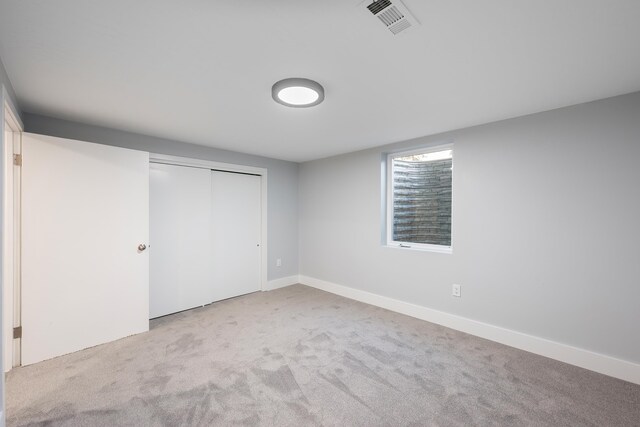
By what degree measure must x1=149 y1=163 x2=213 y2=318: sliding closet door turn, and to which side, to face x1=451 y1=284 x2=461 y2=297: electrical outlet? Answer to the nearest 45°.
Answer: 0° — it already faces it

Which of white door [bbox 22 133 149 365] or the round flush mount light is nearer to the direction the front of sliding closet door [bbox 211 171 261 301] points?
the round flush mount light

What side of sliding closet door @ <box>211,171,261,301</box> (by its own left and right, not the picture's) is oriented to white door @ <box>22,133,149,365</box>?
right

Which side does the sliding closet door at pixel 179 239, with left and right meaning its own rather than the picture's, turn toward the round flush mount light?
front

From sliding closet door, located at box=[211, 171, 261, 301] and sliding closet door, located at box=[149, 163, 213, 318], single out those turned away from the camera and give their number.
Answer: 0

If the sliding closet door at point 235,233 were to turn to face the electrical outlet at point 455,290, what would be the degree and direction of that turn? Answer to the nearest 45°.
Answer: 0° — it already faces it

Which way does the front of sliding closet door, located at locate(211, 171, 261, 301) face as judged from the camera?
facing the viewer and to the right of the viewer
